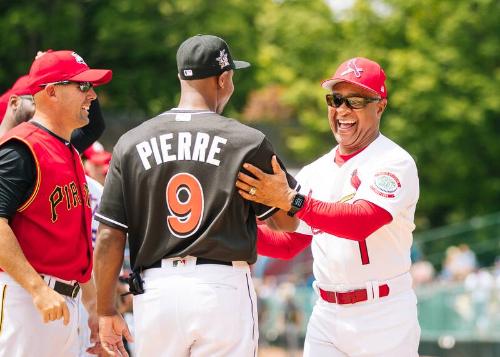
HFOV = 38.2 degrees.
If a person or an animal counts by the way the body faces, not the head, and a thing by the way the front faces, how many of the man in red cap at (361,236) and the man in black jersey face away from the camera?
1

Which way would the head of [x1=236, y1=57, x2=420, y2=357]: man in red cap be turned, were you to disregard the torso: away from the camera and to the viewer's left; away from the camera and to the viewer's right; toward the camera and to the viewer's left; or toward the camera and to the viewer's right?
toward the camera and to the viewer's left

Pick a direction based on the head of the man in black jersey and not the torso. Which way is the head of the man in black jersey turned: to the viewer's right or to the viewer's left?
to the viewer's right

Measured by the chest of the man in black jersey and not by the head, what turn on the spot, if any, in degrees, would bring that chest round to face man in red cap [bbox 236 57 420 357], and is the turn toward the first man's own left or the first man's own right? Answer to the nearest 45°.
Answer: approximately 45° to the first man's own right

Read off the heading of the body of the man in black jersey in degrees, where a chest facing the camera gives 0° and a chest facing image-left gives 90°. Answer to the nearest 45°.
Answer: approximately 180°

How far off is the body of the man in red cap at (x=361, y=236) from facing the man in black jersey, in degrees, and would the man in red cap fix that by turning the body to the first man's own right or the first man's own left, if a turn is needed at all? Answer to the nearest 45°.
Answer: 0° — they already face them

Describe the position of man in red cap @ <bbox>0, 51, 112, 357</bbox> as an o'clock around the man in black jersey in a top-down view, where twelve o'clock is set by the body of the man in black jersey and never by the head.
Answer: The man in red cap is roughly at 10 o'clock from the man in black jersey.

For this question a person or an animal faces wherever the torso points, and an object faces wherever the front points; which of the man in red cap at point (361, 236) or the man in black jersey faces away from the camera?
the man in black jersey
